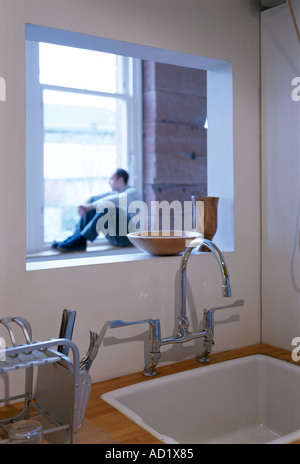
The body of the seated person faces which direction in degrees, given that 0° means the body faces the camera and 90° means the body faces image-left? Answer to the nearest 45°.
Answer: approximately 90°

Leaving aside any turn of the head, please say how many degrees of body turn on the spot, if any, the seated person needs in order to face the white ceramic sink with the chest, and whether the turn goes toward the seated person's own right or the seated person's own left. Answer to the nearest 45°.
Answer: approximately 90° to the seated person's own left

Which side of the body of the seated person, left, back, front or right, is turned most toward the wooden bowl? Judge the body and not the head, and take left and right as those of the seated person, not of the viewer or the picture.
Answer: left

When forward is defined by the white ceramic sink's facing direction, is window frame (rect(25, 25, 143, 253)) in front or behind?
behind

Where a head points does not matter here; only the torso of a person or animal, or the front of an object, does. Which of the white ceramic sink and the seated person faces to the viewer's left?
the seated person

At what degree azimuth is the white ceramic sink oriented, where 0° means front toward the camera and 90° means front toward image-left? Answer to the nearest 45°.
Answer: approximately 315°

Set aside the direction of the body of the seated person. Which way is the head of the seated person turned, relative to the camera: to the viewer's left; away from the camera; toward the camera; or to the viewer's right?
to the viewer's left

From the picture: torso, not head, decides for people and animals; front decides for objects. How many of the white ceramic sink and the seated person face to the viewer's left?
1
